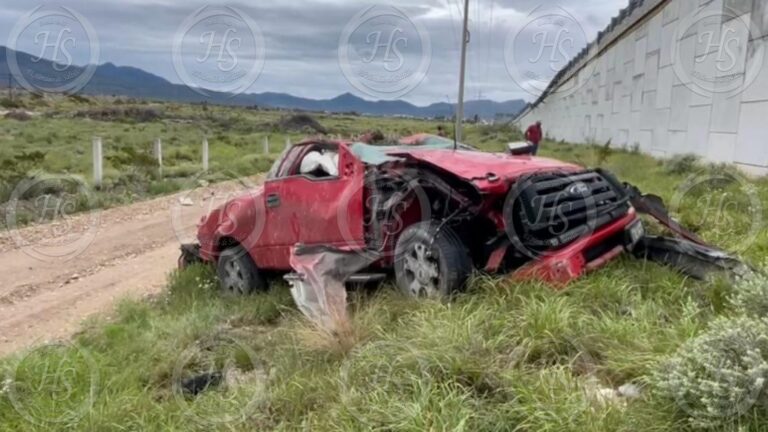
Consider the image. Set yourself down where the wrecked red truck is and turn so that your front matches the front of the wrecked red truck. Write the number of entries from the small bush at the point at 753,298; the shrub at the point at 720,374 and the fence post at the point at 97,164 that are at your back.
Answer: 1

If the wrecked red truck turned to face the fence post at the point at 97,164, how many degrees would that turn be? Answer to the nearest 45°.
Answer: approximately 180°

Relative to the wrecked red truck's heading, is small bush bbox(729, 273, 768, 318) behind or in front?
in front

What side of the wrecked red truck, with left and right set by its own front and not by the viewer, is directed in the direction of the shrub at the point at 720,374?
front

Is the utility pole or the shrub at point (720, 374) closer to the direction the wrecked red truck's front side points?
the shrub

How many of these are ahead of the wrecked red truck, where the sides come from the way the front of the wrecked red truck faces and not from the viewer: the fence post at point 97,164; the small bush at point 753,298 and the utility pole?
1

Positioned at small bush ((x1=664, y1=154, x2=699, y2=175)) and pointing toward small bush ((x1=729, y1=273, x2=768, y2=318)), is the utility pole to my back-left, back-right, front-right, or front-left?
back-right

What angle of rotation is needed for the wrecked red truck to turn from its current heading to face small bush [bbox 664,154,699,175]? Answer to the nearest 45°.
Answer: approximately 90° to its left

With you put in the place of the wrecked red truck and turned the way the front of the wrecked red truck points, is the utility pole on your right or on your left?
on your left

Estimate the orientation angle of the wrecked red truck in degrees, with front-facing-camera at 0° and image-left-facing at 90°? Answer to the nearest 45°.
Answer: approximately 315°

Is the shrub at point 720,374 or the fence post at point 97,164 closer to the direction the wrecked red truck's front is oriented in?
the shrub
